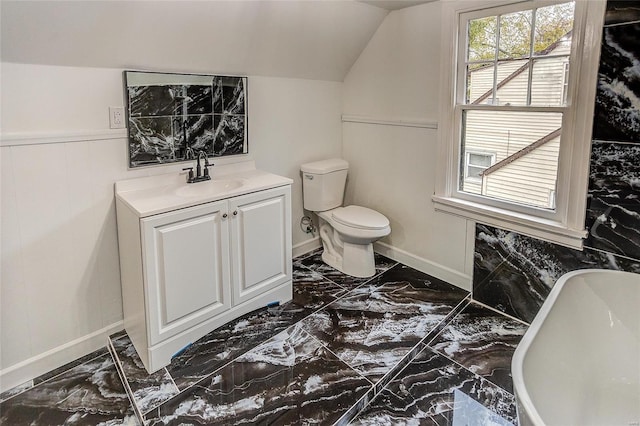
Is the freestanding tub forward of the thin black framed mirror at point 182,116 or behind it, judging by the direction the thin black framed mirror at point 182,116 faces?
forward

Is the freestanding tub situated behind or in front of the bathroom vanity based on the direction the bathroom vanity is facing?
in front

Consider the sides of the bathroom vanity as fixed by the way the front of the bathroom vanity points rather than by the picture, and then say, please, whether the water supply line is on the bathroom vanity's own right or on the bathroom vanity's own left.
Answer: on the bathroom vanity's own left

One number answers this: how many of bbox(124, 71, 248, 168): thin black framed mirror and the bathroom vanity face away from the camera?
0

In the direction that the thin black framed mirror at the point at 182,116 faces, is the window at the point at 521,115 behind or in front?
in front

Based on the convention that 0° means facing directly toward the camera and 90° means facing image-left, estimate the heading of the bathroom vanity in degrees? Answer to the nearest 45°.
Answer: approximately 315°

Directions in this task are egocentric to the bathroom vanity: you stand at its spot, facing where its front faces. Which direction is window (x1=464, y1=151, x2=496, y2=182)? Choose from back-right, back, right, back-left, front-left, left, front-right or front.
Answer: front-left

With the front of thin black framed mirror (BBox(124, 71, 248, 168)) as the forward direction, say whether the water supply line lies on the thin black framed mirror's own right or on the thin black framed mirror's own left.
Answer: on the thin black framed mirror's own left
